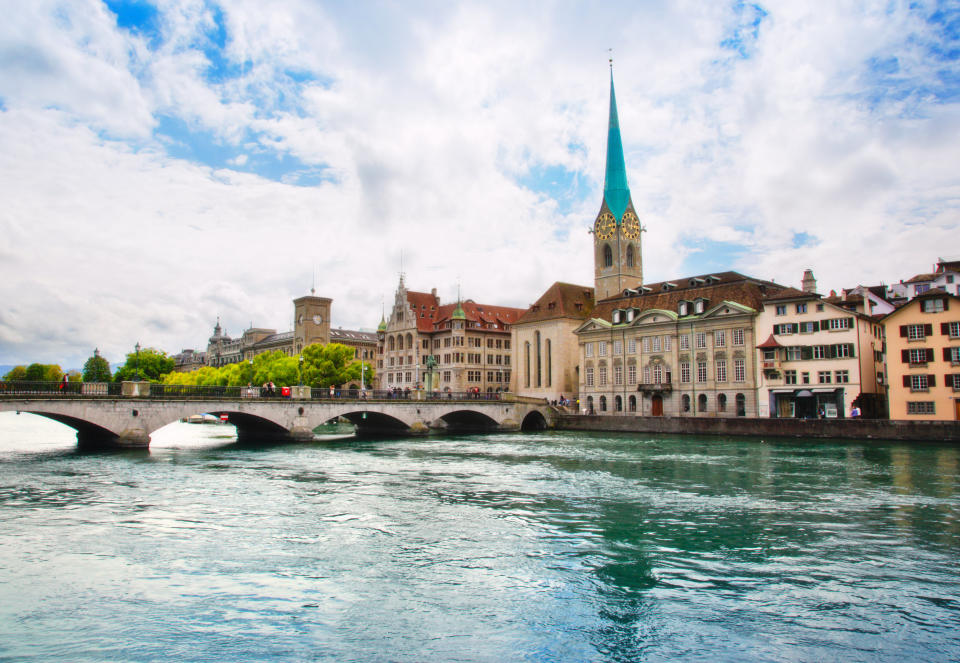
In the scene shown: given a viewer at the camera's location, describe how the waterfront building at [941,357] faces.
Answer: facing the viewer
